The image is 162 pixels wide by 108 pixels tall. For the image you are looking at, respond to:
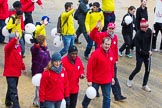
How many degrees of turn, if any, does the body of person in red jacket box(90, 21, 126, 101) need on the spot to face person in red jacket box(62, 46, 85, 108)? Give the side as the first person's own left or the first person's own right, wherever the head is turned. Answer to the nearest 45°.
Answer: approximately 90° to the first person's own right

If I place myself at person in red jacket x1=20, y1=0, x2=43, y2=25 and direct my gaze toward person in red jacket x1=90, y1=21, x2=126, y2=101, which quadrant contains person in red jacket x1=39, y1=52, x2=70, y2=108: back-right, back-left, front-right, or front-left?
front-right

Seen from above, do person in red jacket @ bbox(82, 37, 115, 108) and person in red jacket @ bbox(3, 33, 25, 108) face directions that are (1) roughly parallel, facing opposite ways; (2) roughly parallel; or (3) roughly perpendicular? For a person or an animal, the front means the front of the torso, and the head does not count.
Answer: roughly parallel

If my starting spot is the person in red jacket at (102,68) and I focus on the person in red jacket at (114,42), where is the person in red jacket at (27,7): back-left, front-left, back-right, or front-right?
front-left

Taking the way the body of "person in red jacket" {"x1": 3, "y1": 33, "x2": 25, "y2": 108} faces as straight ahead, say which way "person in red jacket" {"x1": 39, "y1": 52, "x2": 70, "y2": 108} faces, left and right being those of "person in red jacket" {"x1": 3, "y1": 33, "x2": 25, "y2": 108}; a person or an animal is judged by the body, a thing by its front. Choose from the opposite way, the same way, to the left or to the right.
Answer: the same way
